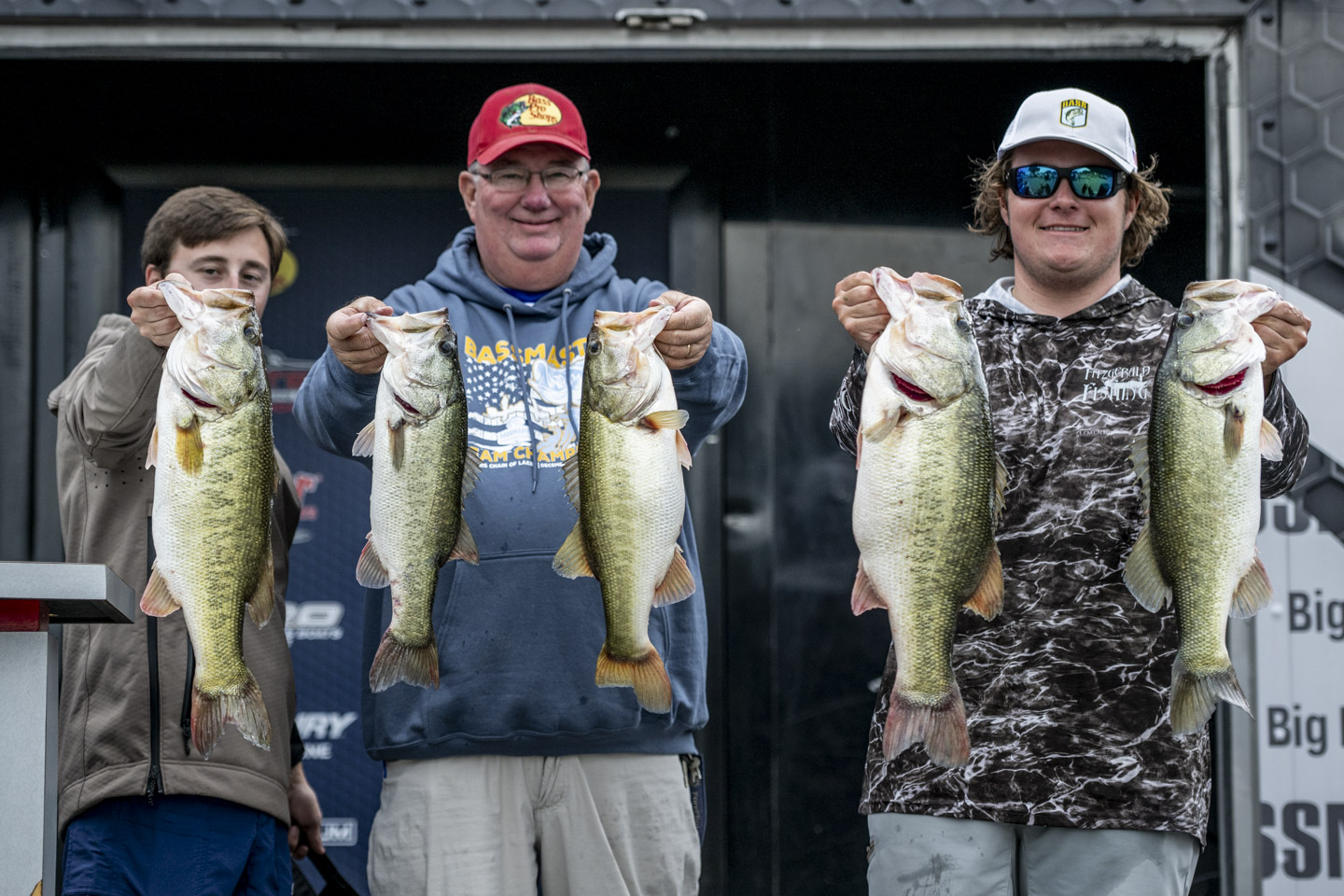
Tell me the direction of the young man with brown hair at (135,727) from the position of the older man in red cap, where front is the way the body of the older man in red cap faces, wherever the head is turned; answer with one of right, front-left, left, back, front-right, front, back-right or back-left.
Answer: right

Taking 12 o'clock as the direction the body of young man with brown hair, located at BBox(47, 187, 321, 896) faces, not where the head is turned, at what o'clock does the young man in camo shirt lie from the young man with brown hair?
The young man in camo shirt is roughly at 10 o'clock from the young man with brown hair.

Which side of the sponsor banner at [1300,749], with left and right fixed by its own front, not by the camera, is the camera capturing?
front

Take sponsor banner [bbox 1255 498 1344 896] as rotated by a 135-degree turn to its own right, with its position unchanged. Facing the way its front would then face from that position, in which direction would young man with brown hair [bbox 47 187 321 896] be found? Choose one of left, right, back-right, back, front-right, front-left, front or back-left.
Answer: left

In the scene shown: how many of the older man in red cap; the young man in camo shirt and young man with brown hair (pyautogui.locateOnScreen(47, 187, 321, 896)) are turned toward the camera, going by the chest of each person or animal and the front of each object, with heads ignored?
3

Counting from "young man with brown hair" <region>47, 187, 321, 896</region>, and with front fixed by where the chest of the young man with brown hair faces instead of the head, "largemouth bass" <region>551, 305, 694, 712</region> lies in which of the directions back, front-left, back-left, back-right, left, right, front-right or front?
front-left

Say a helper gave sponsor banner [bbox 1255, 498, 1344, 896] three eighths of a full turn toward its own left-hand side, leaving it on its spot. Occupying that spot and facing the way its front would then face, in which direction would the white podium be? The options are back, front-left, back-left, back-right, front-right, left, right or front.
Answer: back

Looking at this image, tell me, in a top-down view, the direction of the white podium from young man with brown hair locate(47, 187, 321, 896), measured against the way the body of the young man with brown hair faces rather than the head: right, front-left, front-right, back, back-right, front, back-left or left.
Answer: front

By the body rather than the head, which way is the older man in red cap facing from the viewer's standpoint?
toward the camera

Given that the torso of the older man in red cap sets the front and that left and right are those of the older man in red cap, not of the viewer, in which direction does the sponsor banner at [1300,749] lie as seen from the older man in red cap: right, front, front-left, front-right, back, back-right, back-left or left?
left

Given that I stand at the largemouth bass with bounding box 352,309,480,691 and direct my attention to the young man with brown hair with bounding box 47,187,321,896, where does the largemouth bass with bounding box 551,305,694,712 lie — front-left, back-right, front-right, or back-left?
back-right
